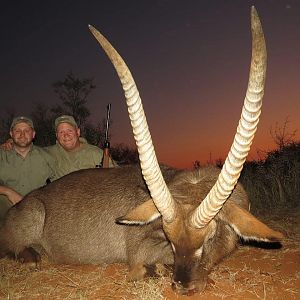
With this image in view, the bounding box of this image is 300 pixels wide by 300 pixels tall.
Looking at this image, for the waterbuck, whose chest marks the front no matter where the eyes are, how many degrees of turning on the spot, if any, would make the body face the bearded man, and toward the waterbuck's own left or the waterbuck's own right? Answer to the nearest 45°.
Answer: approximately 180°

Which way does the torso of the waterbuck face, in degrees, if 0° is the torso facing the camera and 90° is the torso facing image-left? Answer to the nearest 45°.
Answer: approximately 315°

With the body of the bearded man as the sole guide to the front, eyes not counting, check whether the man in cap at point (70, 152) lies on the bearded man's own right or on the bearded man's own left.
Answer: on the bearded man's own left

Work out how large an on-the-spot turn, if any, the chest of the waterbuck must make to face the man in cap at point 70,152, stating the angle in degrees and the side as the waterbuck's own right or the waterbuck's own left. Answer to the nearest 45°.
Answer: approximately 135° to the waterbuck's own left

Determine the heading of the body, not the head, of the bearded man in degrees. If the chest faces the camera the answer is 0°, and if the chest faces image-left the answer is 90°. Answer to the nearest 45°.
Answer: approximately 0°

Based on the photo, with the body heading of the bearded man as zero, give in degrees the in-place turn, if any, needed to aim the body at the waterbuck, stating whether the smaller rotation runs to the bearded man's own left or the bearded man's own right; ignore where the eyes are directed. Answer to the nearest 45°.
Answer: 0° — they already face it
